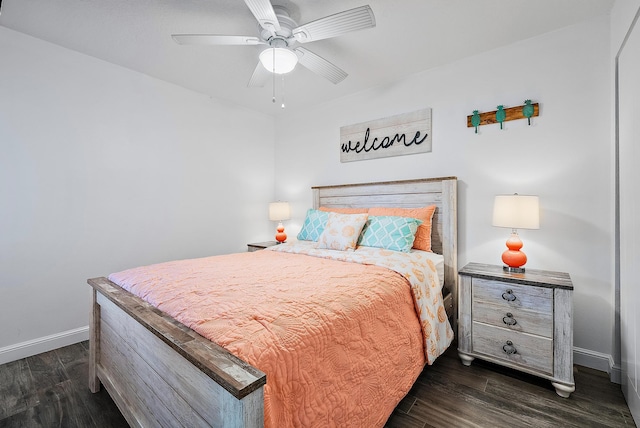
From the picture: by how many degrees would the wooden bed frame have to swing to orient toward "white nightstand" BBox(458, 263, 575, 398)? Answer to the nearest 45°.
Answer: approximately 135° to its left

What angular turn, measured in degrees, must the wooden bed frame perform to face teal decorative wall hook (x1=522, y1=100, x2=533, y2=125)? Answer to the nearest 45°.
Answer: approximately 135° to its left

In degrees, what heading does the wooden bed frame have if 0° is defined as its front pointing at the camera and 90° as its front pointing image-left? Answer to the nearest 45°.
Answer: approximately 45°

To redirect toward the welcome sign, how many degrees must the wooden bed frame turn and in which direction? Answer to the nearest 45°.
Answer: approximately 180°

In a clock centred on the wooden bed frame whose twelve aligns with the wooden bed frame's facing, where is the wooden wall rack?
The wooden wall rack is roughly at 7 o'clock from the wooden bed frame.
